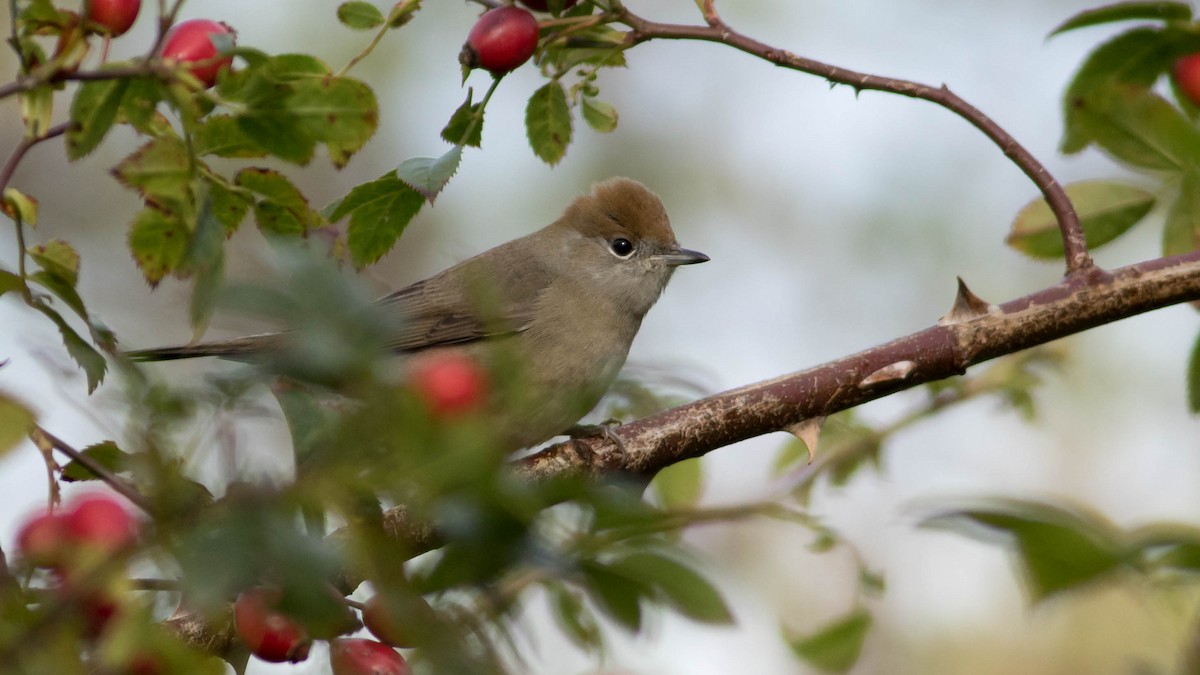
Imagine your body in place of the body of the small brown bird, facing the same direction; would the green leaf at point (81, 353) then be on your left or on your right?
on your right

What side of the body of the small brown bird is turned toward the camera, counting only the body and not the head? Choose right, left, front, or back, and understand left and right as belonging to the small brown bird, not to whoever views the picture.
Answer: right

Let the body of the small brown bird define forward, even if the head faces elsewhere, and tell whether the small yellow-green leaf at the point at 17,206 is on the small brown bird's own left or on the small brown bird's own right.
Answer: on the small brown bird's own right

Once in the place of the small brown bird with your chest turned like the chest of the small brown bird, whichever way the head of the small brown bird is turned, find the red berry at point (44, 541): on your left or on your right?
on your right

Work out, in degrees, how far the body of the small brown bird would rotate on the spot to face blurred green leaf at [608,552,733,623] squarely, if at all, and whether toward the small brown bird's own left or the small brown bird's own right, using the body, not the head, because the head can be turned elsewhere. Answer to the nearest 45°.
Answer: approximately 90° to the small brown bird's own right
